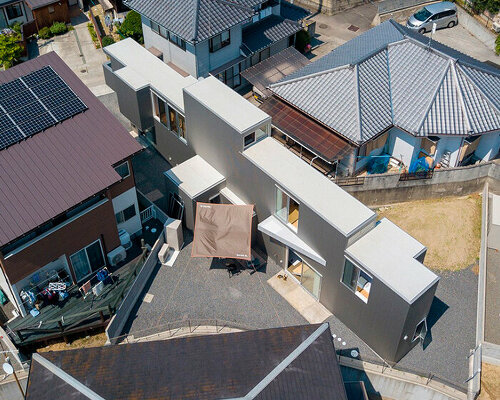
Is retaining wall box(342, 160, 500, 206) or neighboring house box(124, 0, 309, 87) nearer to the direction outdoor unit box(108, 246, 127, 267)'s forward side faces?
the retaining wall

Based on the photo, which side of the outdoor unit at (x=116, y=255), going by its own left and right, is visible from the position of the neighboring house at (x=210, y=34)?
left

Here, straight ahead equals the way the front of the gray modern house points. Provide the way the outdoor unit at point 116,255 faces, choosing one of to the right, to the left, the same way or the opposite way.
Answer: to the left

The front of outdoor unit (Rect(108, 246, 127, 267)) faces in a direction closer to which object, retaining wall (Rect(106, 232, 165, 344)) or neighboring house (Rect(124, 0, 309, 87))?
the retaining wall

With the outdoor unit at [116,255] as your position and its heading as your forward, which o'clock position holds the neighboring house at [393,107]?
The neighboring house is roughly at 10 o'clock from the outdoor unit.

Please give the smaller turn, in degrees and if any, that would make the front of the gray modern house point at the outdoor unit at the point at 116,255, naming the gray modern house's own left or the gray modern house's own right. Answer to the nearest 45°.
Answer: approximately 45° to the gray modern house's own right

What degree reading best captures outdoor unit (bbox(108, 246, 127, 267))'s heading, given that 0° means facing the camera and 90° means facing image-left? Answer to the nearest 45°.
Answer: approximately 315°

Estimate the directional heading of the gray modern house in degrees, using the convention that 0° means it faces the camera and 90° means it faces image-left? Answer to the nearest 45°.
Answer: approximately 45°
